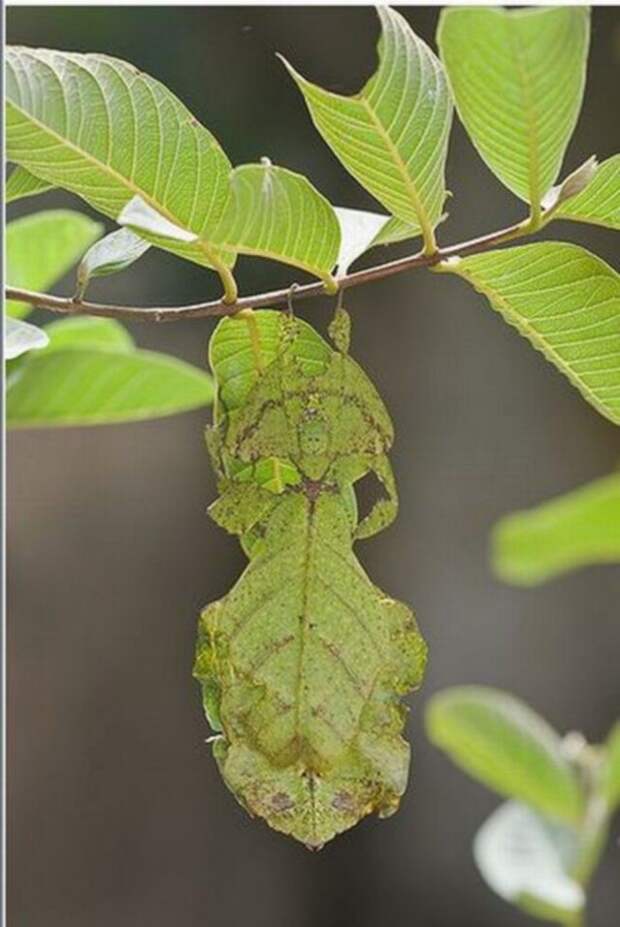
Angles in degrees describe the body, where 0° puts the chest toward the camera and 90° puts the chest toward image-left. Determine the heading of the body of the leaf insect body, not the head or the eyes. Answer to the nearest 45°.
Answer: approximately 180°
